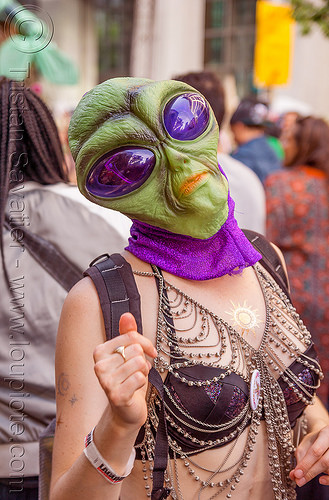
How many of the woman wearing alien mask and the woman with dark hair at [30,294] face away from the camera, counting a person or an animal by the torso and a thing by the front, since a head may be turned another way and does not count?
1

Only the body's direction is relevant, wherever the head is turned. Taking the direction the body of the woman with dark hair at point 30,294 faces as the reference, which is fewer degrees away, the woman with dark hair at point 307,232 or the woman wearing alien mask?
the woman with dark hair

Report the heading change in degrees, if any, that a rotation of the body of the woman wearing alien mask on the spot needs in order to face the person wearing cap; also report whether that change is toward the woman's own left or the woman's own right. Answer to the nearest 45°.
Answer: approximately 135° to the woman's own left

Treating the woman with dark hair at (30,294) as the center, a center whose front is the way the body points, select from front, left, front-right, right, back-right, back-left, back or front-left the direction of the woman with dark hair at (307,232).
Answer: front-right

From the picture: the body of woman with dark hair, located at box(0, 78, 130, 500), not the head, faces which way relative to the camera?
away from the camera

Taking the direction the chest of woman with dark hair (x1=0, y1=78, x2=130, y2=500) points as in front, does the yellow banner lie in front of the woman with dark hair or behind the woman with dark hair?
in front

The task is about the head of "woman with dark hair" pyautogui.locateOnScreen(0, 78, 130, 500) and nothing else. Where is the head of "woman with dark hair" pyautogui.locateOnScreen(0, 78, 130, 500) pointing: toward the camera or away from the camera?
away from the camera

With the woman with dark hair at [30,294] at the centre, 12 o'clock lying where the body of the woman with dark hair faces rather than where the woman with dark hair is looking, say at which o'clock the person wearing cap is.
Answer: The person wearing cap is roughly at 1 o'clock from the woman with dark hair.

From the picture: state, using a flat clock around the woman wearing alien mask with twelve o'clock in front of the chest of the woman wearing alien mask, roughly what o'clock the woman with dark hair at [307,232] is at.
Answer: The woman with dark hair is roughly at 8 o'clock from the woman wearing alien mask.

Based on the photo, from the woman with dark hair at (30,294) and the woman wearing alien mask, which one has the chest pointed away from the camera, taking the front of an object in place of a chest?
the woman with dark hair

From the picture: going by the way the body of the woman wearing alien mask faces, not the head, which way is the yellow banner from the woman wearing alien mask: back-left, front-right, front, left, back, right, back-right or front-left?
back-left

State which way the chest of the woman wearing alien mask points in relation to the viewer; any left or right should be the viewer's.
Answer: facing the viewer and to the right of the viewer
